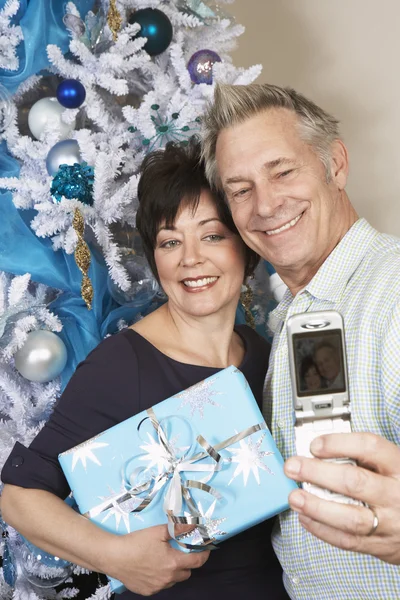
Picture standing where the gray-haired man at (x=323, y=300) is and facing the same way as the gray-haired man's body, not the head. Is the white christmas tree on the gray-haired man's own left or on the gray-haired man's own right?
on the gray-haired man's own right

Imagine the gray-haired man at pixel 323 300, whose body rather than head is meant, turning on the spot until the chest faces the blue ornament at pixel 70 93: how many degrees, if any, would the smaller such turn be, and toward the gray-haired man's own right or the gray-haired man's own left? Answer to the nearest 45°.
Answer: approximately 90° to the gray-haired man's own right

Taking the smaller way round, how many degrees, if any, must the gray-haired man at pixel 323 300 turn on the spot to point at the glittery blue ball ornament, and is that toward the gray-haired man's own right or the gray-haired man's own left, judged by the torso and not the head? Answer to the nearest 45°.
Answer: approximately 90° to the gray-haired man's own right

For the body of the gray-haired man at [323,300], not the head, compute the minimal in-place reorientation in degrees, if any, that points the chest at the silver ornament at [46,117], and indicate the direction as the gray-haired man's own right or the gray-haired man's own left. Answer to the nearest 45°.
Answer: approximately 90° to the gray-haired man's own right

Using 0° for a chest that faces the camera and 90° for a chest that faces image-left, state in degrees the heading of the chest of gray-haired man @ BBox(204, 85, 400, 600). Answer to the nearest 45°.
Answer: approximately 45°

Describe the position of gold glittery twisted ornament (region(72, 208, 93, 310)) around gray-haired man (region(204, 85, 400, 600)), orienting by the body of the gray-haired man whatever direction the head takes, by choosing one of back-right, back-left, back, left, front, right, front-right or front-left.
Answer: right

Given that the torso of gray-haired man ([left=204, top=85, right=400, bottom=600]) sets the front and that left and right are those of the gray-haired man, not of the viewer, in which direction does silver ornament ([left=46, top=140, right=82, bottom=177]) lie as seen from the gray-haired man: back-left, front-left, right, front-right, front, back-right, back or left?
right

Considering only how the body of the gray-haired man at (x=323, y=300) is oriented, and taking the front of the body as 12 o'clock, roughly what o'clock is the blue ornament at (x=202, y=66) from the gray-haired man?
The blue ornament is roughly at 4 o'clock from the gray-haired man.
